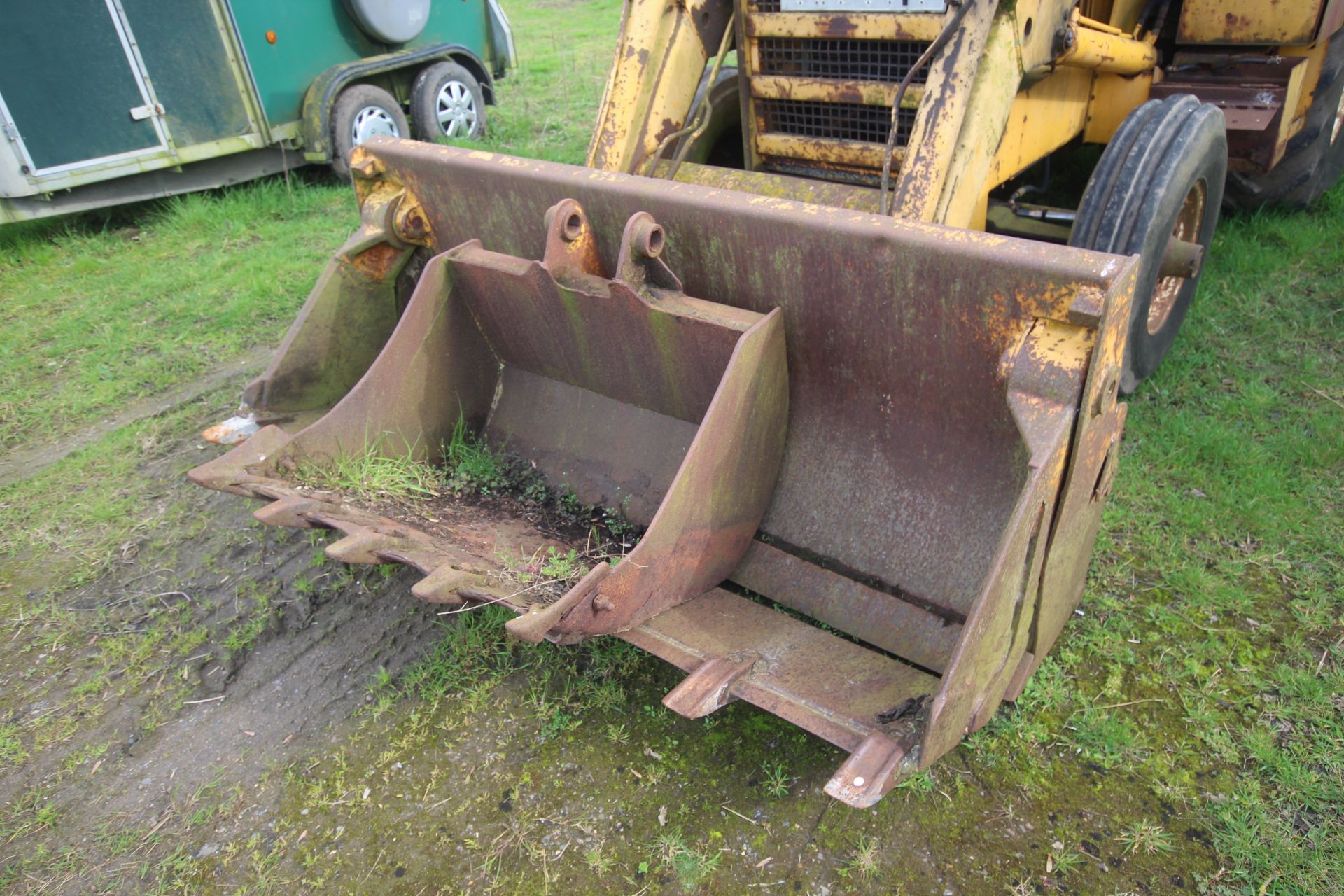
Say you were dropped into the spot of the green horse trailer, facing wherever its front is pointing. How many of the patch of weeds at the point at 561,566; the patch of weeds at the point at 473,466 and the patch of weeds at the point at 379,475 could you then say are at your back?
0

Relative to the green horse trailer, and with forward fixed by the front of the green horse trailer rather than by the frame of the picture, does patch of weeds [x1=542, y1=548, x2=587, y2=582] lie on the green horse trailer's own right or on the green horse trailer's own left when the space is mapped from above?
on the green horse trailer's own left

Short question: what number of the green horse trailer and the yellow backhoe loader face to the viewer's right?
0

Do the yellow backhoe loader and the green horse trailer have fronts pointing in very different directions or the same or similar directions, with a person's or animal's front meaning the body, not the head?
same or similar directions

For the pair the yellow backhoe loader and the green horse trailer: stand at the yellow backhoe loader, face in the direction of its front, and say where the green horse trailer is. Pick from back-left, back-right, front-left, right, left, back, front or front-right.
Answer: right

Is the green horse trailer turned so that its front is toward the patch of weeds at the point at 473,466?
no

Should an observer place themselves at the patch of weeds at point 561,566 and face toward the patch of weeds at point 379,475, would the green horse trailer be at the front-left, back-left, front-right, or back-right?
front-right

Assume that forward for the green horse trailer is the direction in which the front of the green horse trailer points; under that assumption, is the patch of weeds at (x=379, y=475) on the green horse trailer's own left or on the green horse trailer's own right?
on the green horse trailer's own left

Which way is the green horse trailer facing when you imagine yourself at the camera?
facing the viewer and to the left of the viewer
